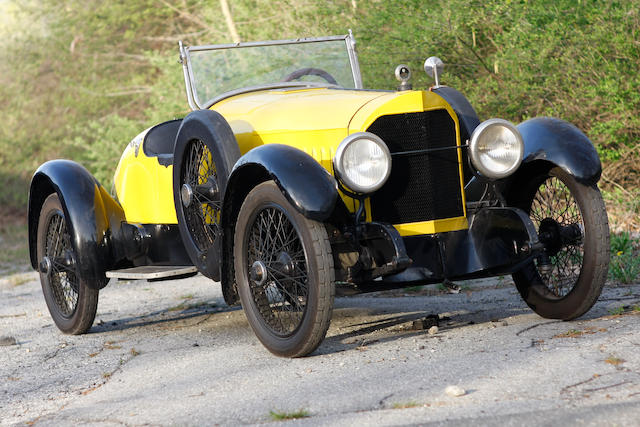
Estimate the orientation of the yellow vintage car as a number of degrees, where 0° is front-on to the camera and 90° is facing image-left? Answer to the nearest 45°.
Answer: approximately 315°
